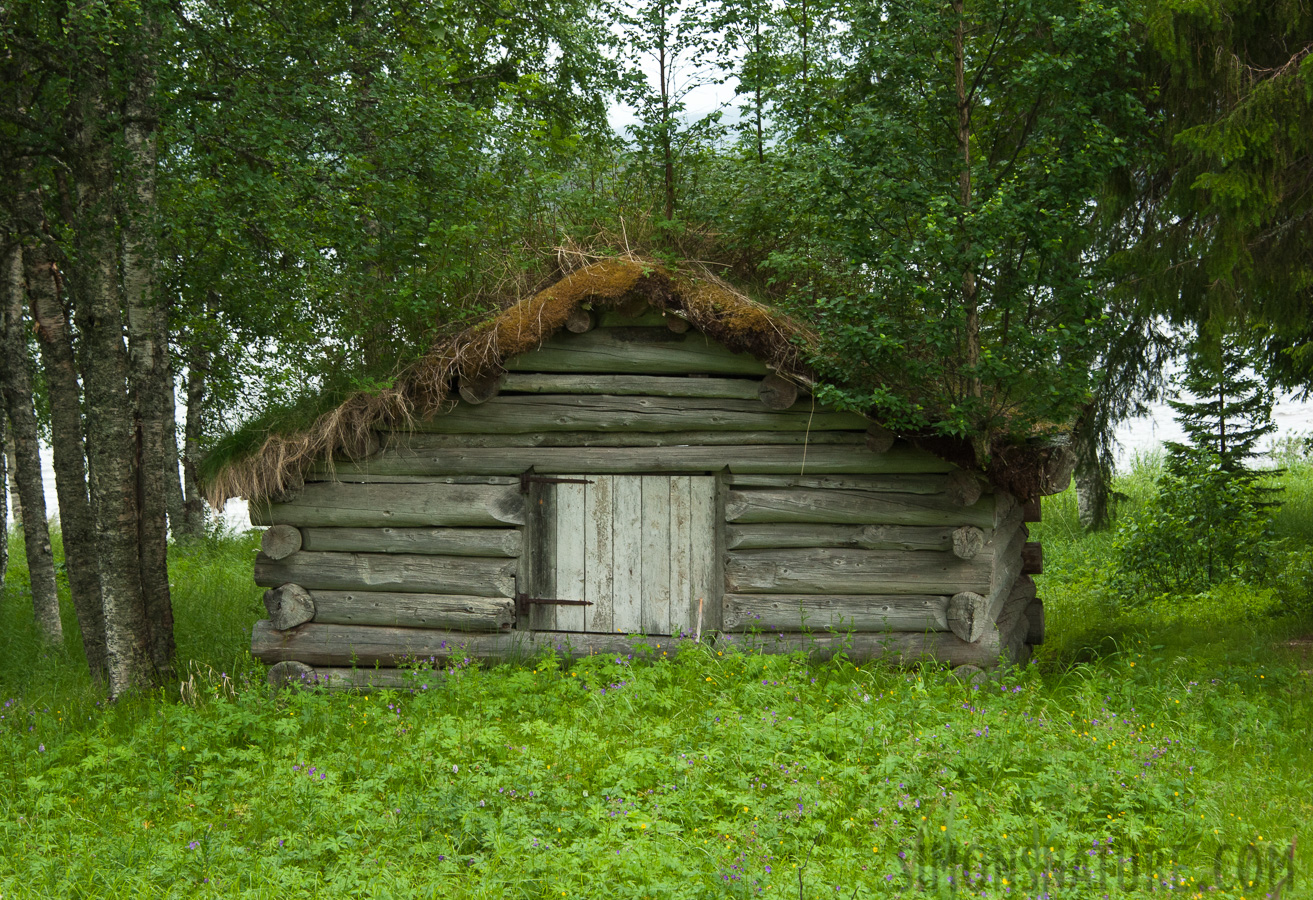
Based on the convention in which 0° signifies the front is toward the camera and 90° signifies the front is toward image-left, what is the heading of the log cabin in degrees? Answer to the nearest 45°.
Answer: approximately 0°
